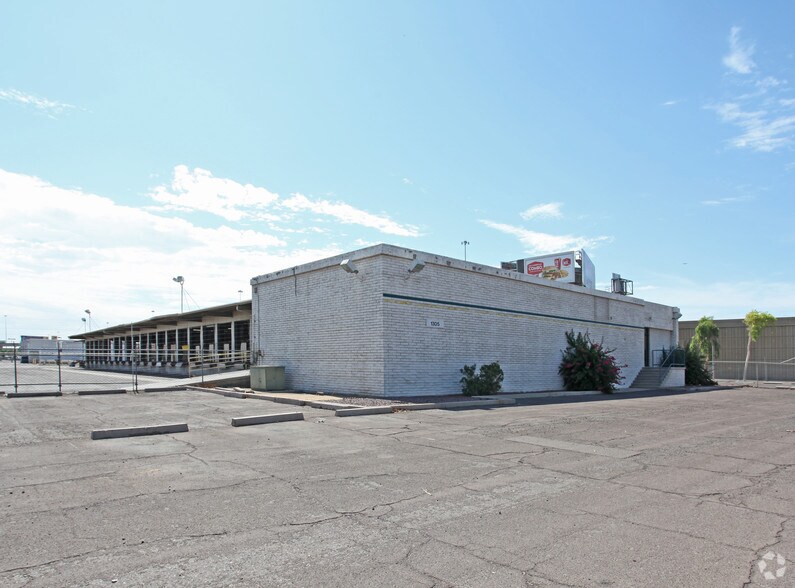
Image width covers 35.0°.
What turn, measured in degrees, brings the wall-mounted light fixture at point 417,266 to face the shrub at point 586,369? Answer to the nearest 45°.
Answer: approximately 90° to its left

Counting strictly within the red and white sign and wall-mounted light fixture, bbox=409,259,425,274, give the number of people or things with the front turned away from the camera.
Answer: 0

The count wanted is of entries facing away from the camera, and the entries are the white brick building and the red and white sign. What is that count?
0

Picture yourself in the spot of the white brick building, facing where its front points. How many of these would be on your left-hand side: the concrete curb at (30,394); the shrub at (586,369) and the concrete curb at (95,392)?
1

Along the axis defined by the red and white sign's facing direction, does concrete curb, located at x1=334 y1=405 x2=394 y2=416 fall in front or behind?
in front

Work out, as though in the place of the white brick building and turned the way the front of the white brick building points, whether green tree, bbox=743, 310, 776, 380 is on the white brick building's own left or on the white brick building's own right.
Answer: on the white brick building's own left

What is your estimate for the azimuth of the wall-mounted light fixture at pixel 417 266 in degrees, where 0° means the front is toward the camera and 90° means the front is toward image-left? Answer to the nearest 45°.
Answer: approximately 315°

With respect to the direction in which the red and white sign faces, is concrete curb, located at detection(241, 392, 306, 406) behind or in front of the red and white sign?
in front
